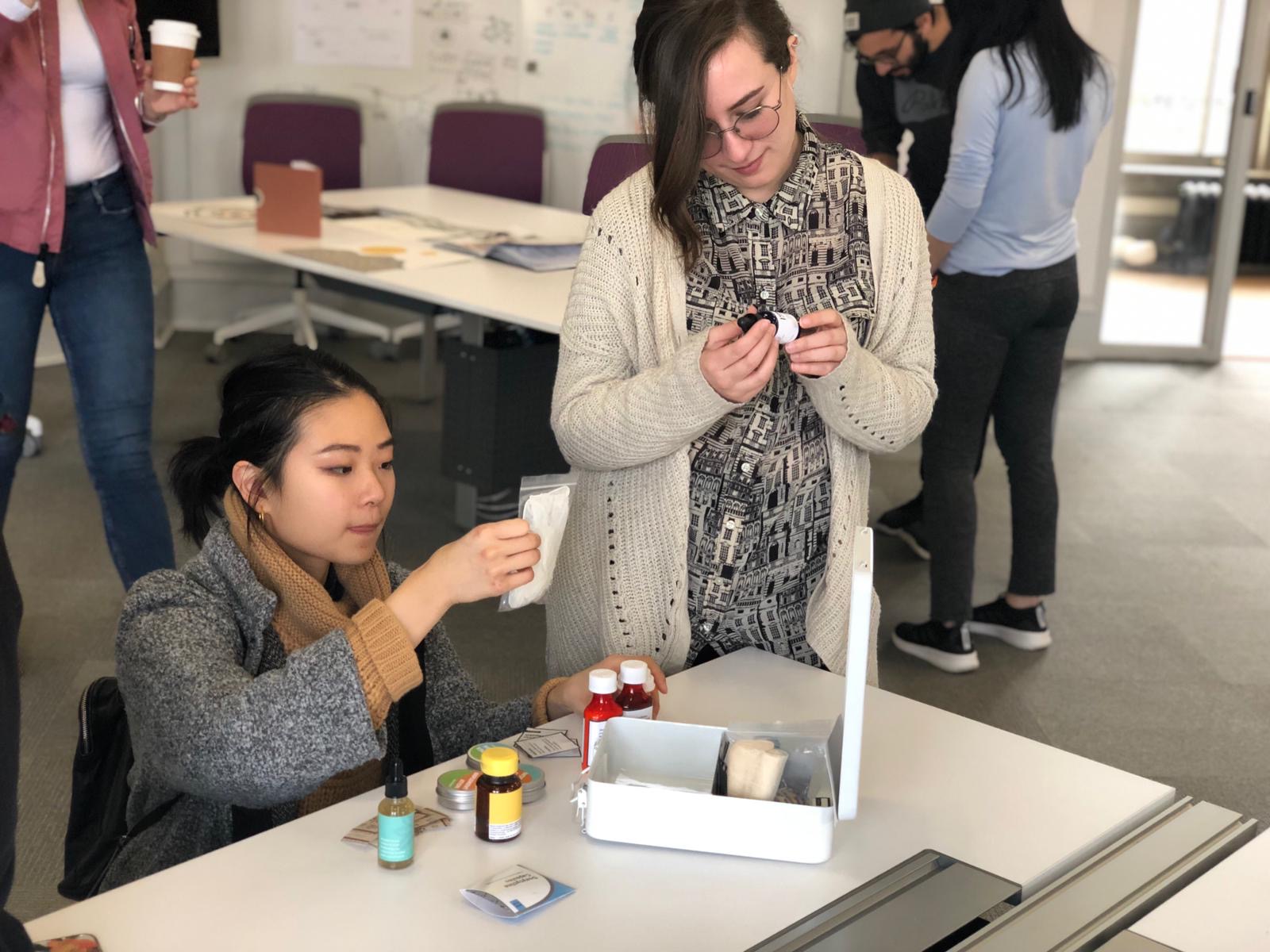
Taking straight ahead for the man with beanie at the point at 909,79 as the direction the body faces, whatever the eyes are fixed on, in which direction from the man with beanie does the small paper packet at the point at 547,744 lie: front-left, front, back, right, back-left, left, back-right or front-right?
front-left

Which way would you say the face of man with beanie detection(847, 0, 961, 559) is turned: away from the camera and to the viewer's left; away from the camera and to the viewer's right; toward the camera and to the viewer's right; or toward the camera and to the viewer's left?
toward the camera and to the viewer's left

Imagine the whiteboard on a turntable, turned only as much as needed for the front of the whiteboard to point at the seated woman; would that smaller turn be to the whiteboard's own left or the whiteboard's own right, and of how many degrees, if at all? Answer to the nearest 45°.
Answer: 0° — it already faces them

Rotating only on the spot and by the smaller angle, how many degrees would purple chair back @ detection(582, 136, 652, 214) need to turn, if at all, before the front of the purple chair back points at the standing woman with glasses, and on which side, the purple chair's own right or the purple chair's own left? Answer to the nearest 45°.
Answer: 0° — it already faces them

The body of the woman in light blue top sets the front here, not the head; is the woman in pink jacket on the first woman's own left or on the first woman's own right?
on the first woman's own left

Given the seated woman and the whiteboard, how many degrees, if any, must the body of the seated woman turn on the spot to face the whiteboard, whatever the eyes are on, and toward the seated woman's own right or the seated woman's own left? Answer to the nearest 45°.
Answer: approximately 135° to the seated woman's own left

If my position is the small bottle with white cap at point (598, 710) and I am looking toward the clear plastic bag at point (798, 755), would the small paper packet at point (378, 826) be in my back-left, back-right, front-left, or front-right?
back-right

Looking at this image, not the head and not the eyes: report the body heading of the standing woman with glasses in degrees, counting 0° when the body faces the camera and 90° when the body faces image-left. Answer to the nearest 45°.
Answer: approximately 0°

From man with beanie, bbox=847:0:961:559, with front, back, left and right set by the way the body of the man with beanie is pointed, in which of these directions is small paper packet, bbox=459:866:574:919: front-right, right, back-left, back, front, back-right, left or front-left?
front-left

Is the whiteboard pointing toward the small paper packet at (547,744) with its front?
yes

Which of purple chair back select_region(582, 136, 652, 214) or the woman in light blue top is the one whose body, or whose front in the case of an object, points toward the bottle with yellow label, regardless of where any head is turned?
the purple chair back

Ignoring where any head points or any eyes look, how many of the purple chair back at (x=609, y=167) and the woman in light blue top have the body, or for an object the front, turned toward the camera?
1

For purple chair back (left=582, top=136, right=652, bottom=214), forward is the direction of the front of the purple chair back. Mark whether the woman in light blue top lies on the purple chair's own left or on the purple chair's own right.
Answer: on the purple chair's own left

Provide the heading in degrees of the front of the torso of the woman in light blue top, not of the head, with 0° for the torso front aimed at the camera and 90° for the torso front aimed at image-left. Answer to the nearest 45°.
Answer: approximately 135°

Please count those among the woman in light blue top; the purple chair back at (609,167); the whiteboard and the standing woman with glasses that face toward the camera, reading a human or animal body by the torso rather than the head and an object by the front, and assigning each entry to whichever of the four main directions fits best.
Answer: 3
